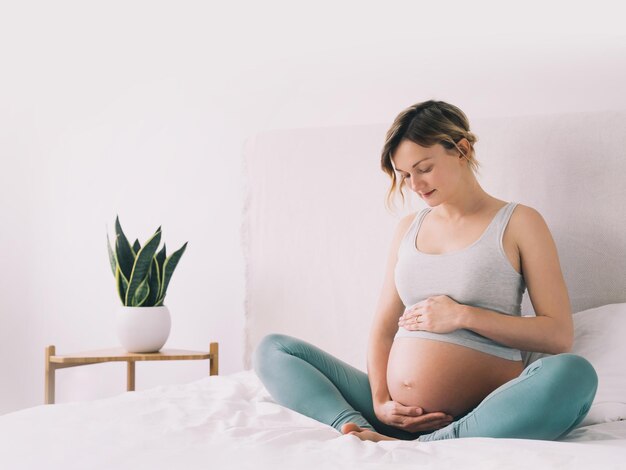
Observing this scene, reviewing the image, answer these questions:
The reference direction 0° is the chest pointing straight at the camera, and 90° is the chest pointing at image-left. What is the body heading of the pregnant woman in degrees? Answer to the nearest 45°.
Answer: approximately 45°

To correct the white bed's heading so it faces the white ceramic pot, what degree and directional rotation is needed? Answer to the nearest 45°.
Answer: approximately 90° to its right

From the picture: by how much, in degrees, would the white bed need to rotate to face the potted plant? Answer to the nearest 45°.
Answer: approximately 90° to its right

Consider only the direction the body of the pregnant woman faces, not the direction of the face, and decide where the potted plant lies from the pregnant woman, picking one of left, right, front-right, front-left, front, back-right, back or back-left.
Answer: right

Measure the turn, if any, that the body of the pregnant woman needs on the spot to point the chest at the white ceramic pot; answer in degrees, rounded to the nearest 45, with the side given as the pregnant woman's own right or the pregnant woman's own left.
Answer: approximately 90° to the pregnant woman's own right
